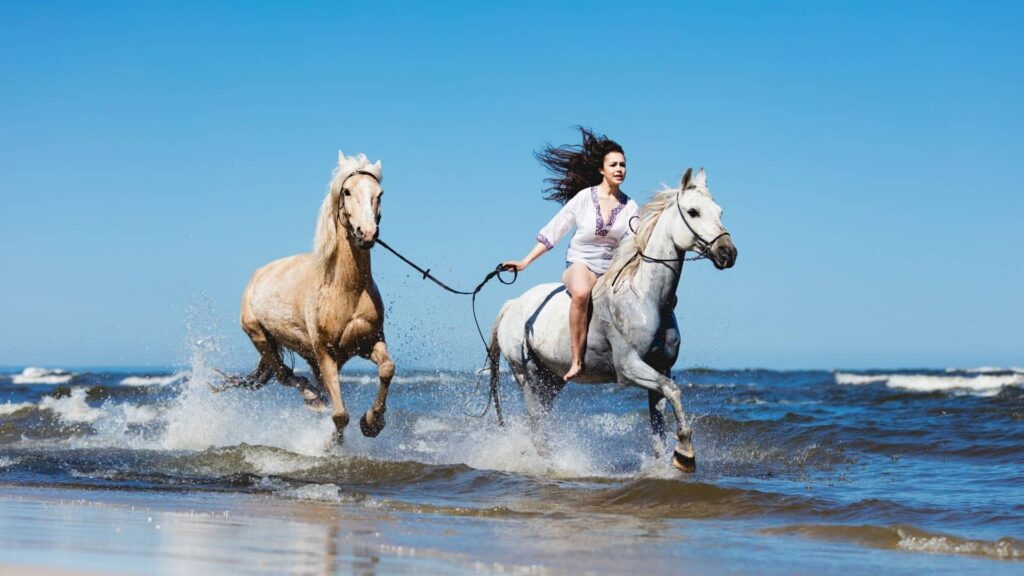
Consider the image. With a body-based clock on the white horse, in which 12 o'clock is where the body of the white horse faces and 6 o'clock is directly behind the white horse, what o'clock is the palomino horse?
The palomino horse is roughly at 5 o'clock from the white horse.

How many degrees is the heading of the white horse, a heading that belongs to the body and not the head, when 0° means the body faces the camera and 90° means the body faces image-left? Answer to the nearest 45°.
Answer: approximately 315°

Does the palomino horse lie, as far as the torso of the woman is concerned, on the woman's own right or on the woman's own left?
on the woman's own right

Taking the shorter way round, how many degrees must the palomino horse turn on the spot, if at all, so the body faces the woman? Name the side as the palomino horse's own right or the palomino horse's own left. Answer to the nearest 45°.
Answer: approximately 45° to the palomino horse's own left
